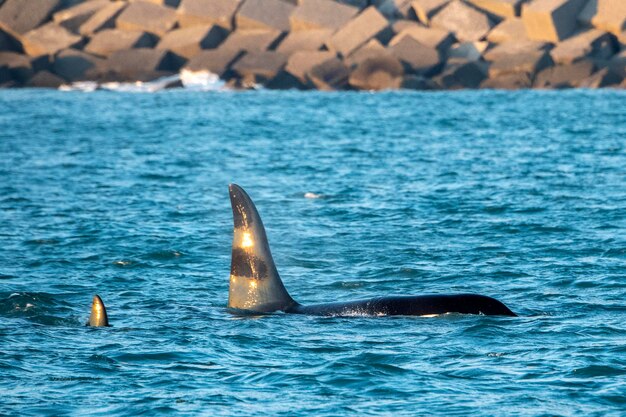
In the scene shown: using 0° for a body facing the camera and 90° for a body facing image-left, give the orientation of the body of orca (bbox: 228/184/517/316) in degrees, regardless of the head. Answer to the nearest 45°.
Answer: approximately 270°
